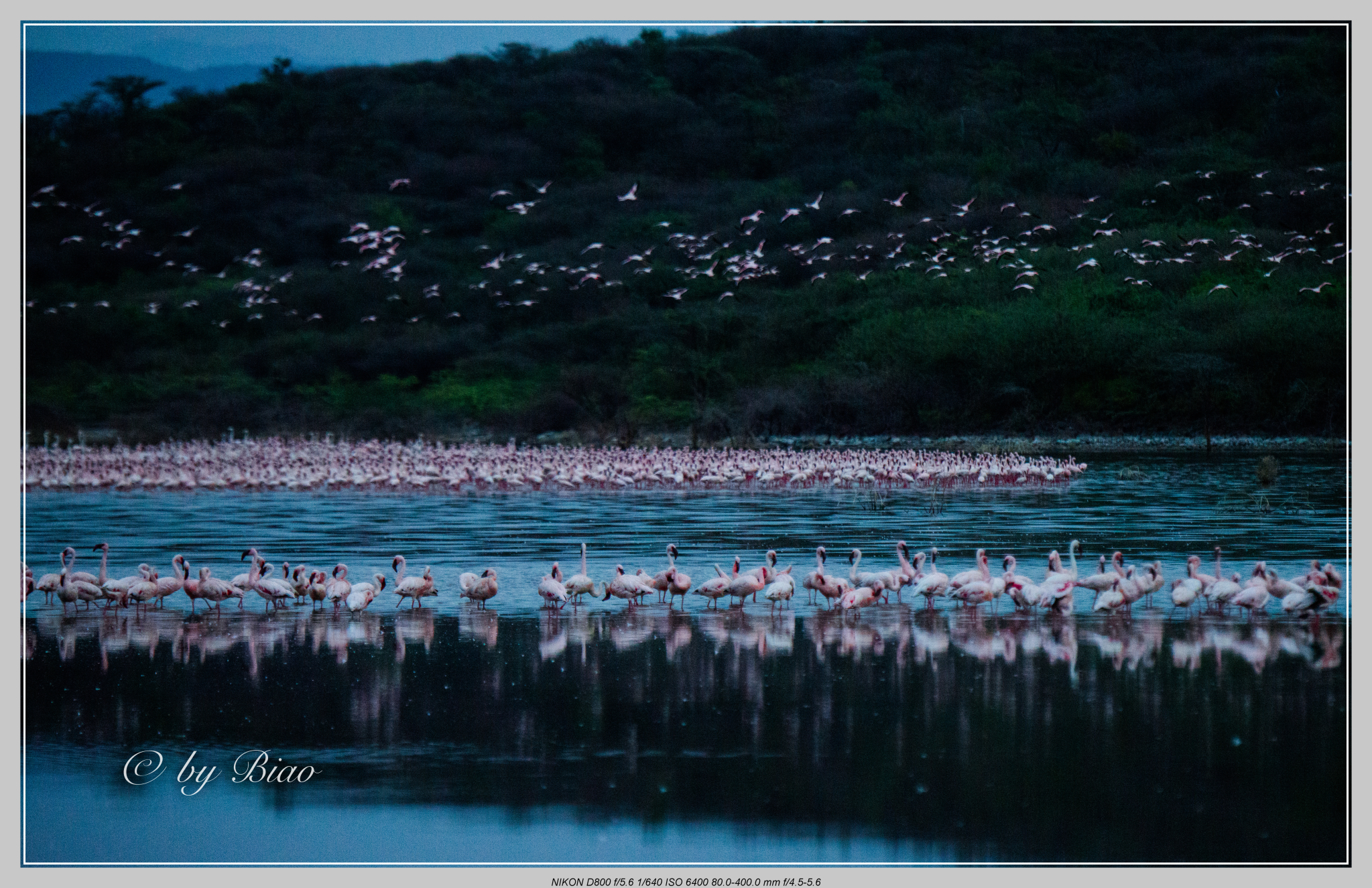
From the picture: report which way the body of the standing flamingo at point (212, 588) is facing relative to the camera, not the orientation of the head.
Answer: to the viewer's left

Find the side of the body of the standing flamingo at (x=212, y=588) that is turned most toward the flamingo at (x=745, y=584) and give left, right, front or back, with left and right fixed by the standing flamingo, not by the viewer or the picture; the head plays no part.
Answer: back

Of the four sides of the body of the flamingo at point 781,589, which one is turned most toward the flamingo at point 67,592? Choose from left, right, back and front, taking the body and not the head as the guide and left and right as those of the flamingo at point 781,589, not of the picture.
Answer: back

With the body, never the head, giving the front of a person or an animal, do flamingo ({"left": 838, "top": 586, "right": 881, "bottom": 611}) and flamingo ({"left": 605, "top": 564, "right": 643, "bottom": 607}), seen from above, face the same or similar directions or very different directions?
very different directions

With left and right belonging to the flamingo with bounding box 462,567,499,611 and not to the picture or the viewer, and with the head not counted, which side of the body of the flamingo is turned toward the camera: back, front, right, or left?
right

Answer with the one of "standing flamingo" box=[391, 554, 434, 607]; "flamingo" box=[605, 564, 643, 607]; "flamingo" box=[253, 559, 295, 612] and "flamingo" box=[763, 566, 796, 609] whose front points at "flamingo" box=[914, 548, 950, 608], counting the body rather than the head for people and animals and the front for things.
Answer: "flamingo" box=[763, 566, 796, 609]

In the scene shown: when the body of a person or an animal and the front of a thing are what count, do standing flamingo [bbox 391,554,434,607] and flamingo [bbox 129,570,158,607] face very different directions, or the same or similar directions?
same or similar directions

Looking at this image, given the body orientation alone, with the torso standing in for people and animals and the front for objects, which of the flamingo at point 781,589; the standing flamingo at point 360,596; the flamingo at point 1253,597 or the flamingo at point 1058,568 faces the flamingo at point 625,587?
the standing flamingo

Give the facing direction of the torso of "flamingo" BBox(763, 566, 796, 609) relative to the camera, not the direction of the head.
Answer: to the viewer's right
